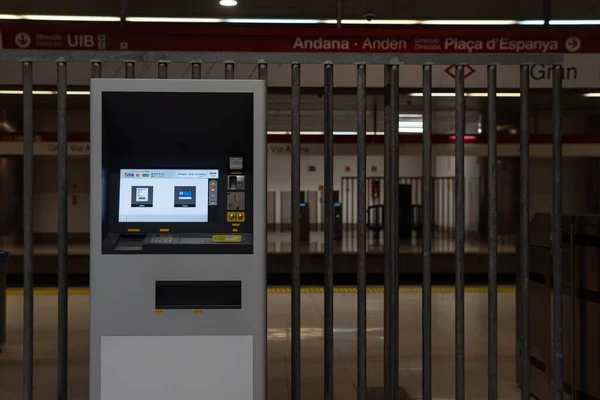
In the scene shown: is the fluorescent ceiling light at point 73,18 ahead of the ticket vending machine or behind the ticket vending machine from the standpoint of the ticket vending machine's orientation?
behind

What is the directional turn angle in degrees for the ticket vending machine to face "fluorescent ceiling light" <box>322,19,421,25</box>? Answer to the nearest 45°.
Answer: approximately 135° to its left

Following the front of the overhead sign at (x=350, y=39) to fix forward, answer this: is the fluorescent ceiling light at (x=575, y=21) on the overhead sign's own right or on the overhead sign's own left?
on the overhead sign's own left

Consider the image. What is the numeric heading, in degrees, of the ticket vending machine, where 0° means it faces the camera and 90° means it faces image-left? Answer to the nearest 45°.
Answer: approximately 0°

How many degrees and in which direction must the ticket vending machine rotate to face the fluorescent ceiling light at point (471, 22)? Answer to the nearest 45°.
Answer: approximately 135° to its left

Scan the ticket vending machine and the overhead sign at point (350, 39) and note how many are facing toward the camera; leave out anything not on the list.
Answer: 2

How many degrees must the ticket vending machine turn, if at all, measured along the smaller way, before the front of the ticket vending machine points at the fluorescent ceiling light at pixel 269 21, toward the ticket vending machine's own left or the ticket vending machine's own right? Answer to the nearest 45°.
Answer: approximately 180°
